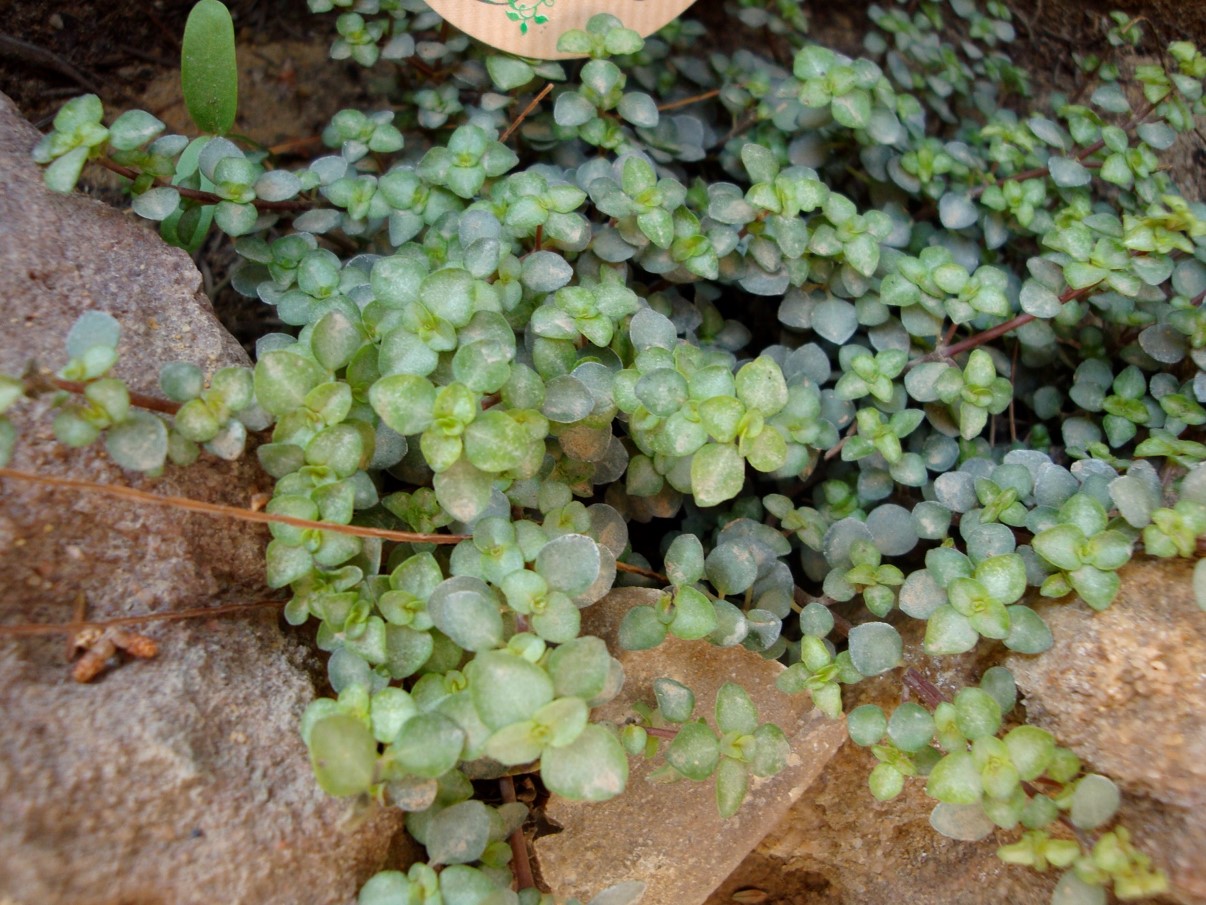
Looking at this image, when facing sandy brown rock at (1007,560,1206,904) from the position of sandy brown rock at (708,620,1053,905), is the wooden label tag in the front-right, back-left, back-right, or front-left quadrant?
back-left

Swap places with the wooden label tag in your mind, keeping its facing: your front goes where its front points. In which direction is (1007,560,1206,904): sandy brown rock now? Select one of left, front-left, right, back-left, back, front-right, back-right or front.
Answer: front-left

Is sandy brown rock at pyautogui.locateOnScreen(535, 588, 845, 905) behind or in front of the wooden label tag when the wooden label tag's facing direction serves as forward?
in front

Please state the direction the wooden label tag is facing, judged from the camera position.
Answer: facing the viewer

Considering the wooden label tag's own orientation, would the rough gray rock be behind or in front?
in front

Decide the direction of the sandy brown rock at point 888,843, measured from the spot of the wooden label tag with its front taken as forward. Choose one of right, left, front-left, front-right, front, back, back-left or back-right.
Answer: front-left
